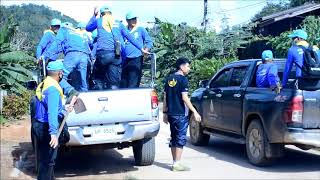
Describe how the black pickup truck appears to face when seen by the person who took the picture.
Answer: facing away from the viewer and to the left of the viewer

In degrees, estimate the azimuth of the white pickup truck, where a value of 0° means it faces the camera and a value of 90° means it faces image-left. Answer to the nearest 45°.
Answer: approximately 180°

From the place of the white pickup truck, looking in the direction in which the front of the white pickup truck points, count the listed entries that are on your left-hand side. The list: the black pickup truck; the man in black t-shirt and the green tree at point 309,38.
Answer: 0

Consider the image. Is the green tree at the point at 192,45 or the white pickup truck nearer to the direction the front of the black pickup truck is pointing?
the green tree

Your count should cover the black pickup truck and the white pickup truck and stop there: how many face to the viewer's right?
0

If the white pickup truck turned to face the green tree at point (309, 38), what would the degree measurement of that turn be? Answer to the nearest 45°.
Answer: approximately 45° to its right

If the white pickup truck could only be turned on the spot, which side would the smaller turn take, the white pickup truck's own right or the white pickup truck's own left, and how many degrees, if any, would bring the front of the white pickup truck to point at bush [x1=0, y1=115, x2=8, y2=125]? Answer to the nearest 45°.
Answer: approximately 45° to the white pickup truck's own left

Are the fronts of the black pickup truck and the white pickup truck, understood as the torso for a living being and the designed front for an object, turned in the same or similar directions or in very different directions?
same or similar directions

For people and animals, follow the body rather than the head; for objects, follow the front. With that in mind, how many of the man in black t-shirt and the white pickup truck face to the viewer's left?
0

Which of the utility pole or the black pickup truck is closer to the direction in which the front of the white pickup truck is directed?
the utility pole

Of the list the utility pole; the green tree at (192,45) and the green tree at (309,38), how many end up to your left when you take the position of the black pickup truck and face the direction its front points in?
0

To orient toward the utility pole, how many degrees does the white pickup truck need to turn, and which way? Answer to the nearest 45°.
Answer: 0° — it already faces it

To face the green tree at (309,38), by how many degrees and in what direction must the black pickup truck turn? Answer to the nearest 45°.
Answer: approximately 45° to its right
